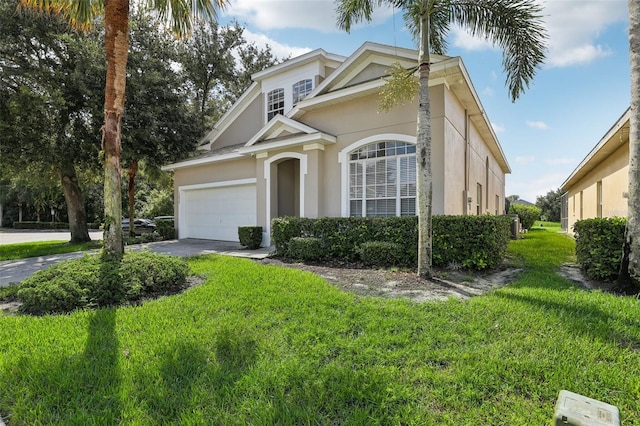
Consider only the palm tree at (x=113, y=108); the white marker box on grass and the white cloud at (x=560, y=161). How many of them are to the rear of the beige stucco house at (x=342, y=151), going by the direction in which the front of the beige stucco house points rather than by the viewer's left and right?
1

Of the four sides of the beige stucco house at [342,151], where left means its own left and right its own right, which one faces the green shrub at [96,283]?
front

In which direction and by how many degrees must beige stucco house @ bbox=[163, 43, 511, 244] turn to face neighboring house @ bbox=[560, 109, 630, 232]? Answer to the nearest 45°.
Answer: approximately 135° to its left

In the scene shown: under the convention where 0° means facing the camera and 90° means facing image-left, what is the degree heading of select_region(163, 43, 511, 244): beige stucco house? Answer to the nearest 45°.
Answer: approximately 45°

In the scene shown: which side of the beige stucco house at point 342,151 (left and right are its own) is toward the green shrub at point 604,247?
left

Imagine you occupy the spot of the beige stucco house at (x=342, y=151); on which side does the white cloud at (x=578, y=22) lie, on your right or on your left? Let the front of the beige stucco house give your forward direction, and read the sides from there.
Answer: on your left

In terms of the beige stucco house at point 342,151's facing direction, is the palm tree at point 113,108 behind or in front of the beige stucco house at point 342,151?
in front

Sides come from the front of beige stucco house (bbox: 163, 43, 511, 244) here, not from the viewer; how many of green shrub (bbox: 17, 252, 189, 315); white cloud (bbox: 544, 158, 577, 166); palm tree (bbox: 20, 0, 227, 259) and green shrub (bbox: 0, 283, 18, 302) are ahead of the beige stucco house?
3

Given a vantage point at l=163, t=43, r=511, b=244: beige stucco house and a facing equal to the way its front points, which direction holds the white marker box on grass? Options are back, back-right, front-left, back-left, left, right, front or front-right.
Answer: front-left

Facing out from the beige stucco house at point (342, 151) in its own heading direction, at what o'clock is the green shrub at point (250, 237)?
The green shrub is roughly at 12 o'clock from the beige stucco house.
